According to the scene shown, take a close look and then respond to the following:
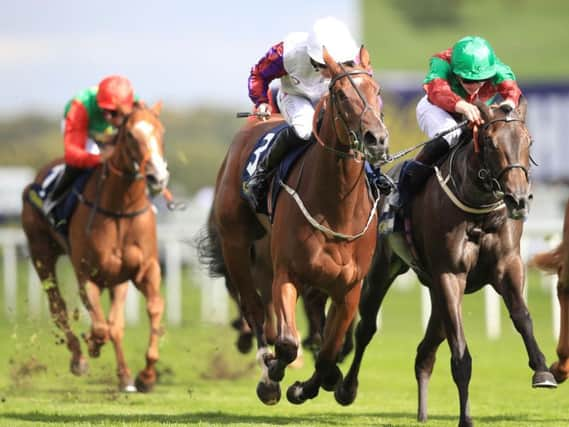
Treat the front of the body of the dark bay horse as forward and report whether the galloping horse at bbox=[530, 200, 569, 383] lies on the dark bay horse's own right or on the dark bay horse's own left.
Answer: on the dark bay horse's own left

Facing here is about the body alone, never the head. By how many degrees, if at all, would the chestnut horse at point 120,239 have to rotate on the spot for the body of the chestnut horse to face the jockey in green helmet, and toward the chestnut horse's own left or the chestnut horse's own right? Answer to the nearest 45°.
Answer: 0° — it already faces them

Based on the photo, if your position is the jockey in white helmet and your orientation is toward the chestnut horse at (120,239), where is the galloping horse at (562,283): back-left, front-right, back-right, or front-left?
back-right

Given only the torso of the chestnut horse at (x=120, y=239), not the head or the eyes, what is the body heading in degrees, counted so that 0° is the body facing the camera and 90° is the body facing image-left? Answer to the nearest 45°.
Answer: approximately 315°
